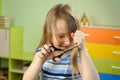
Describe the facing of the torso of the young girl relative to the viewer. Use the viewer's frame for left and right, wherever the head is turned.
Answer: facing the viewer

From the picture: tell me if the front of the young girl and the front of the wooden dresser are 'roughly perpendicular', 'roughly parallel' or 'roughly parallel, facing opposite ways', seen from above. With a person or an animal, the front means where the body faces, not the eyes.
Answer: roughly parallel

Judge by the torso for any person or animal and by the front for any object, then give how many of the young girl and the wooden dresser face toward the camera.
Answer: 2

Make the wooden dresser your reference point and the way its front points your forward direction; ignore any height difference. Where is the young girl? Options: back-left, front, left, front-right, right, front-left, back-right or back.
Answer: front

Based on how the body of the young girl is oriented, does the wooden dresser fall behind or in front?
behind

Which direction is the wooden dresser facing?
toward the camera
